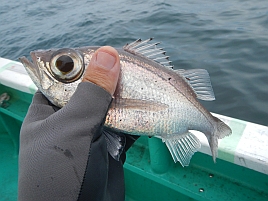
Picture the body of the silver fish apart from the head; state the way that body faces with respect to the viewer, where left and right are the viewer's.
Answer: facing to the left of the viewer
